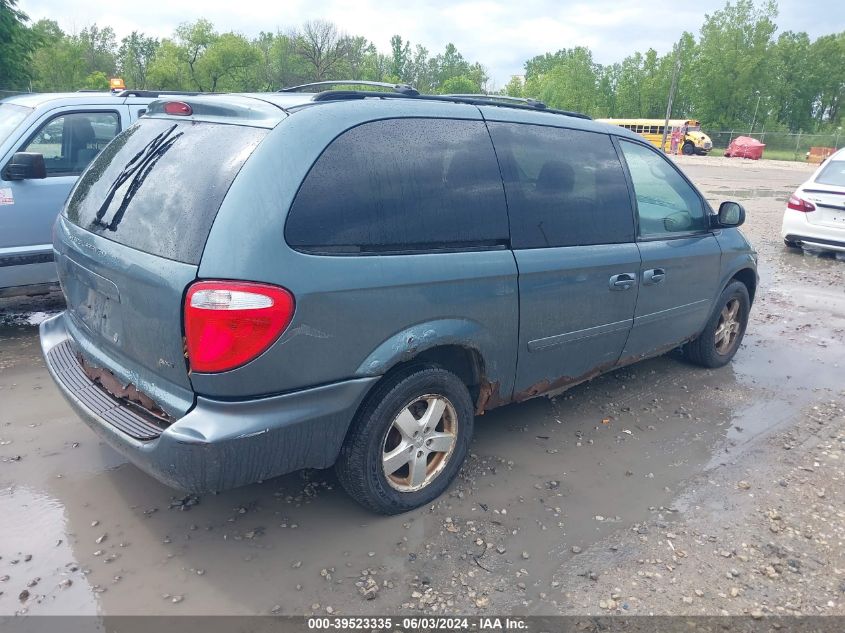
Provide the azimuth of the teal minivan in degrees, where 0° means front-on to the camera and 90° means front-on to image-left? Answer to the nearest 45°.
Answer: approximately 225°

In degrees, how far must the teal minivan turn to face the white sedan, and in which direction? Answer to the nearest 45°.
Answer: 0° — it already faces it

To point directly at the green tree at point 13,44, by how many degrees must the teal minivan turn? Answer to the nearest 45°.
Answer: approximately 90° to its left

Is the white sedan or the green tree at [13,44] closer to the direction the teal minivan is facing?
the white sedan

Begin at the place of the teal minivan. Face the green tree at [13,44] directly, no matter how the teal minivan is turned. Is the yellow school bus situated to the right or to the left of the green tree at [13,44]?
right

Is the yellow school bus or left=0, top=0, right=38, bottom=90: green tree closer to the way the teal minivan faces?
the yellow school bus
